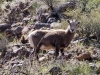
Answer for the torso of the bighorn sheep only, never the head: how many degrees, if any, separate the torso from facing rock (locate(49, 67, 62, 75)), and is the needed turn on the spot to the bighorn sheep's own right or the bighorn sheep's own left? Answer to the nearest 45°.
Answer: approximately 90° to the bighorn sheep's own right

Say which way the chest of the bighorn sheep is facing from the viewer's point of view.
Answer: to the viewer's right

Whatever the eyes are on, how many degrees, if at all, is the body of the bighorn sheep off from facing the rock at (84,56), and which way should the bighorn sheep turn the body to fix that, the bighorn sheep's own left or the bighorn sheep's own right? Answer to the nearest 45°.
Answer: approximately 45° to the bighorn sheep's own right

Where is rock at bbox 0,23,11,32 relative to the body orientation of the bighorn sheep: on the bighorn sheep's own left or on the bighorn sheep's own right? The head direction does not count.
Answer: on the bighorn sheep's own left
